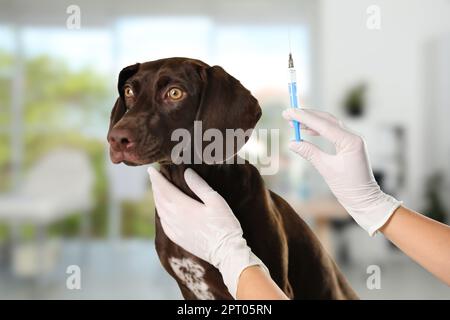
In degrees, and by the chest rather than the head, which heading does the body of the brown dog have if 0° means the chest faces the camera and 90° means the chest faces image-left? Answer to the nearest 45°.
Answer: approximately 45°
